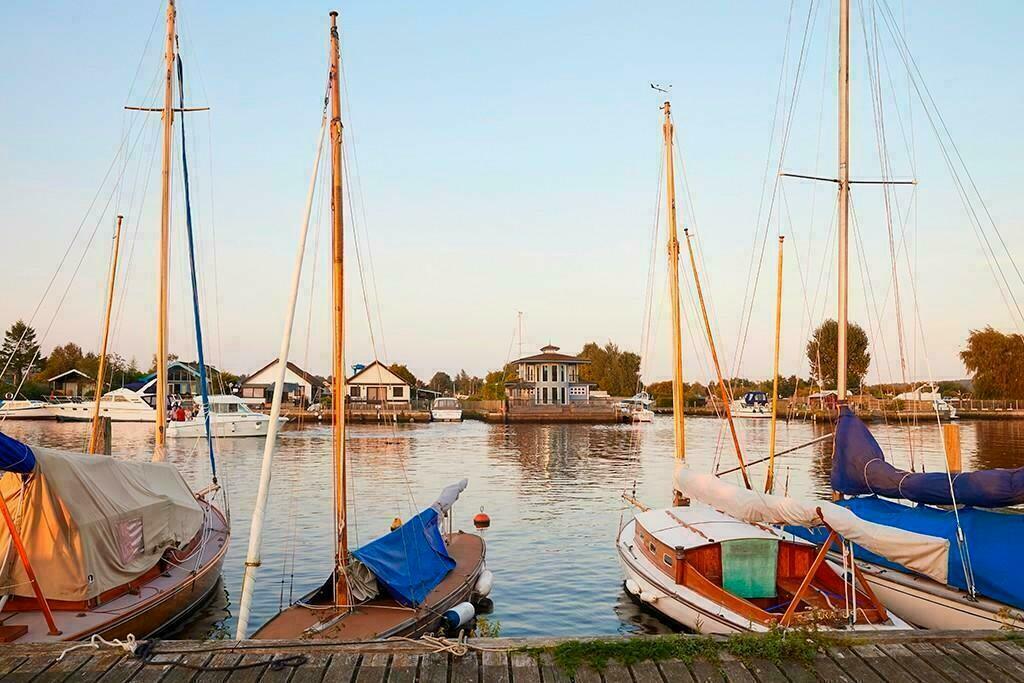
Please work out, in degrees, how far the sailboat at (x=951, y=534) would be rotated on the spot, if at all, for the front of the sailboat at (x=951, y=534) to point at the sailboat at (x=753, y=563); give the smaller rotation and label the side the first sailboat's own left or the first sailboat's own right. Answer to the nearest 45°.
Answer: approximately 45° to the first sailboat's own left

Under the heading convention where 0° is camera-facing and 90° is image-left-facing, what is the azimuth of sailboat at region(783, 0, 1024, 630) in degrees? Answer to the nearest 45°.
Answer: approximately 135°

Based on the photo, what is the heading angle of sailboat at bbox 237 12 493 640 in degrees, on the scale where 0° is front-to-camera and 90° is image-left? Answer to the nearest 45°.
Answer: approximately 45°

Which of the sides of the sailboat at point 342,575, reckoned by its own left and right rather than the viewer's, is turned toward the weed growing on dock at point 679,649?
left

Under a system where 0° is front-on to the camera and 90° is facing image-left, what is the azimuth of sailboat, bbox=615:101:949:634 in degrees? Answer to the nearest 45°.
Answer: approximately 135°

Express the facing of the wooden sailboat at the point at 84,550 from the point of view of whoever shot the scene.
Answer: facing away from the viewer and to the right of the viewer

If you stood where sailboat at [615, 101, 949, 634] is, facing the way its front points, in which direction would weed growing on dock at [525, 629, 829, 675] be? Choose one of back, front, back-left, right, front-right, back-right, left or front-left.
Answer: back-left

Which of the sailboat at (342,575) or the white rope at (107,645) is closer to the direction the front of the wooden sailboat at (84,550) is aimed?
the sailboat

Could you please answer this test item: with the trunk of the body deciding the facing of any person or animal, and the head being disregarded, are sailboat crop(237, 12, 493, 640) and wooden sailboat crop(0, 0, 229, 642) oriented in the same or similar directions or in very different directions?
very different directions

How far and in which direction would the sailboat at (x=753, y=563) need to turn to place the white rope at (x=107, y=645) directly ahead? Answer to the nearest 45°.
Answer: approximately 90° to its left

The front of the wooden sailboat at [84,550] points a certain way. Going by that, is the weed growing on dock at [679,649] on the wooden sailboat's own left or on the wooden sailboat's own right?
on the wooden sailboat's own right
